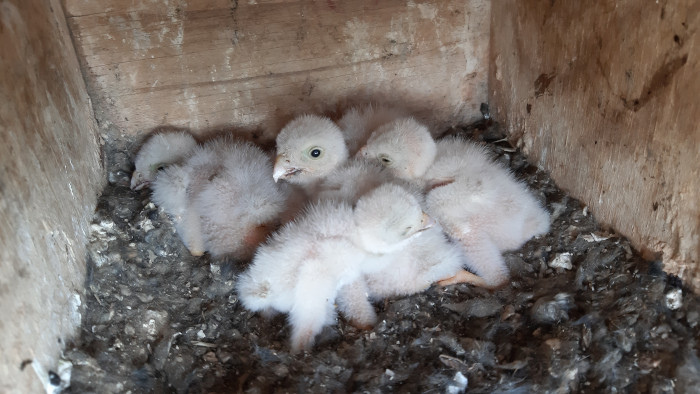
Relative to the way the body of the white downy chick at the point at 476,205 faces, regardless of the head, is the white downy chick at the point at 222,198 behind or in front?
in front

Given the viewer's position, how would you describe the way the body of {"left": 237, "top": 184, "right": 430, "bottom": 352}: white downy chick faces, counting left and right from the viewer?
facing to the right of the viewer

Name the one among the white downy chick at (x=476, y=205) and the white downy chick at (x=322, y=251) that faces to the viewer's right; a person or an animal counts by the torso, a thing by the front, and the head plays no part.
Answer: the white downy chick at (x=322, y=251)

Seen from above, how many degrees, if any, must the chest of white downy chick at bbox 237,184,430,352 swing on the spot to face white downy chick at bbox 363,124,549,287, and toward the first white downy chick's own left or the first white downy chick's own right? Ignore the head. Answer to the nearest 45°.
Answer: approximately 45° to the first white downy chick's own left

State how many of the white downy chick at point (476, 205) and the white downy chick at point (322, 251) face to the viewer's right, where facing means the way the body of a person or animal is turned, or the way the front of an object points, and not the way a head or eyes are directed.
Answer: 1

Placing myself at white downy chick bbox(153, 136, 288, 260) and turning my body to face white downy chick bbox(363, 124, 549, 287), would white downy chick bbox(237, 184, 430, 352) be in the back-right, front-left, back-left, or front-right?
front-right

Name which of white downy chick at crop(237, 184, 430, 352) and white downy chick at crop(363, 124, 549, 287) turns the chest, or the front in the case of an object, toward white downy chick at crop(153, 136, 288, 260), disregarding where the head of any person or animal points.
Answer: white downy chick at crop(363, 124, 549, 287)

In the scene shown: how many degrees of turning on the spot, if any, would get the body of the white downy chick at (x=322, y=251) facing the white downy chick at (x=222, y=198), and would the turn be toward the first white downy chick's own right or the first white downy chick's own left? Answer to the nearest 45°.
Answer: approximately 135° to the first white downy chick's own left

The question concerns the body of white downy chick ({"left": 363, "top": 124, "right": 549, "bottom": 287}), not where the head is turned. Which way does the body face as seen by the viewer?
to the viewer's left
